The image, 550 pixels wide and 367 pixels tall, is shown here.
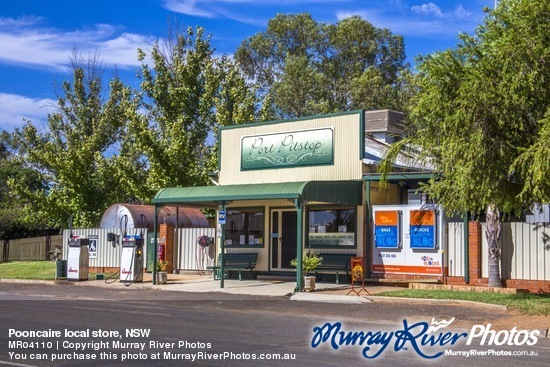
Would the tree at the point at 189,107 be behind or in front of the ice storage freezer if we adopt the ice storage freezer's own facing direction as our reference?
behind

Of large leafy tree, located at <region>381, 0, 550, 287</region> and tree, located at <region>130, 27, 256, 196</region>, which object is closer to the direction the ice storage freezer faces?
the large leafy tree

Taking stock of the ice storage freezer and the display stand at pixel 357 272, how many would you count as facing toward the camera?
2

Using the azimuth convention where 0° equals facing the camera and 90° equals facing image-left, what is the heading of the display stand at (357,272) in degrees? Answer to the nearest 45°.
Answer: approximately 0°

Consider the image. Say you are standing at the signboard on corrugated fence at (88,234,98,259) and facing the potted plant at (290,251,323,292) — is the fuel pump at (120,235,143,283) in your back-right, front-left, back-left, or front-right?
front-right

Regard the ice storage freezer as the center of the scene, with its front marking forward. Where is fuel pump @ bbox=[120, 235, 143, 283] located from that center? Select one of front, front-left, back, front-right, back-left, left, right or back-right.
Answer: right

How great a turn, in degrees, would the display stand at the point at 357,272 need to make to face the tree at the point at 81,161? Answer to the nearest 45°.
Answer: approximately 135° to its right

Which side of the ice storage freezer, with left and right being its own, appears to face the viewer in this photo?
front

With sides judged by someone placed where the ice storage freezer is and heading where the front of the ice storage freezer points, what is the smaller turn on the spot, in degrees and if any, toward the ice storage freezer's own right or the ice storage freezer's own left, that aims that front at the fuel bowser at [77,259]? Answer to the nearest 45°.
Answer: approximately 90° to the ice storage freezer's own right

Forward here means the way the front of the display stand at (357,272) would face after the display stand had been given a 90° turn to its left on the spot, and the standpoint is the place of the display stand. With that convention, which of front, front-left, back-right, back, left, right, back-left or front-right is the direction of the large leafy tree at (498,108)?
front-right

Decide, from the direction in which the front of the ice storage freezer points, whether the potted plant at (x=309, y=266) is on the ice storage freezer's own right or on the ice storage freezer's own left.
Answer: on the ice storage freezer's own right

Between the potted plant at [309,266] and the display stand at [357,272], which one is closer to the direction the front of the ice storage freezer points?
the display stand

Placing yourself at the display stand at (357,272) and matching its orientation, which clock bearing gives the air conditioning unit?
The air conditioning unit is roughly at 7 o'clock from the display stand.

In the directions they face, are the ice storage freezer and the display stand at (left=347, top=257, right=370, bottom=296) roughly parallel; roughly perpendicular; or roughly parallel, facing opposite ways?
roughly parallel
